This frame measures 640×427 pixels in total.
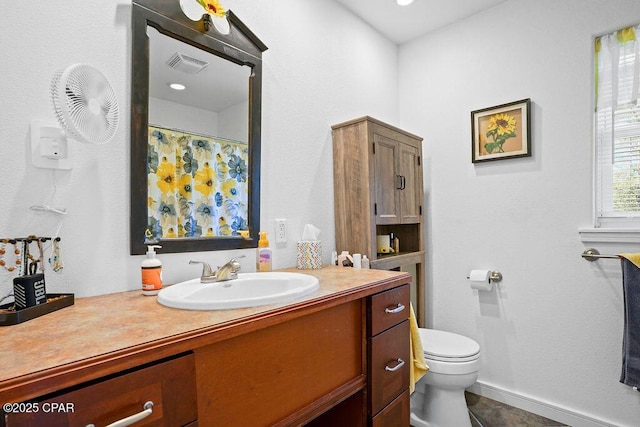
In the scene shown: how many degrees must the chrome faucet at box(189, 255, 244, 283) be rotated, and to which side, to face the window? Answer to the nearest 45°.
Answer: approximately 45° to its left

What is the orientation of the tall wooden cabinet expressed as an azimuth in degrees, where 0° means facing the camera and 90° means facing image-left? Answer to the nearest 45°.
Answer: approximately 315°

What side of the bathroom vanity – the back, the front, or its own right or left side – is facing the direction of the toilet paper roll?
left

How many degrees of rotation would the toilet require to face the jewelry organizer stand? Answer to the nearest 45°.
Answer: approximately 90° to its right

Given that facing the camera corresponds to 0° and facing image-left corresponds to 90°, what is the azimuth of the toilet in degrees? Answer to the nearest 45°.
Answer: approximately 315°

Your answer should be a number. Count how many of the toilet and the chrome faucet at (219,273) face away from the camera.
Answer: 0

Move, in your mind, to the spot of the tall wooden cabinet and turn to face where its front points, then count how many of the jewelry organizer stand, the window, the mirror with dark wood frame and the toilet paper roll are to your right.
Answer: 2

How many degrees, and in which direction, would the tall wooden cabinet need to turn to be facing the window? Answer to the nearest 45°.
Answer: approximately 45° to its left

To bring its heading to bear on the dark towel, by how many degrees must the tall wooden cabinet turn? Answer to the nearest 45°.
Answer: approximately 45° to its left

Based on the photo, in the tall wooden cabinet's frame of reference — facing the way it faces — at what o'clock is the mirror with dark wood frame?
The mirror with dark wood frame is roughly at 3 o'clock from the tall wooden cabinet.

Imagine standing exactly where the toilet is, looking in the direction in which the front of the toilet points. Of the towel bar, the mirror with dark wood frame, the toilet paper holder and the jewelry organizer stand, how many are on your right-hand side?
2
